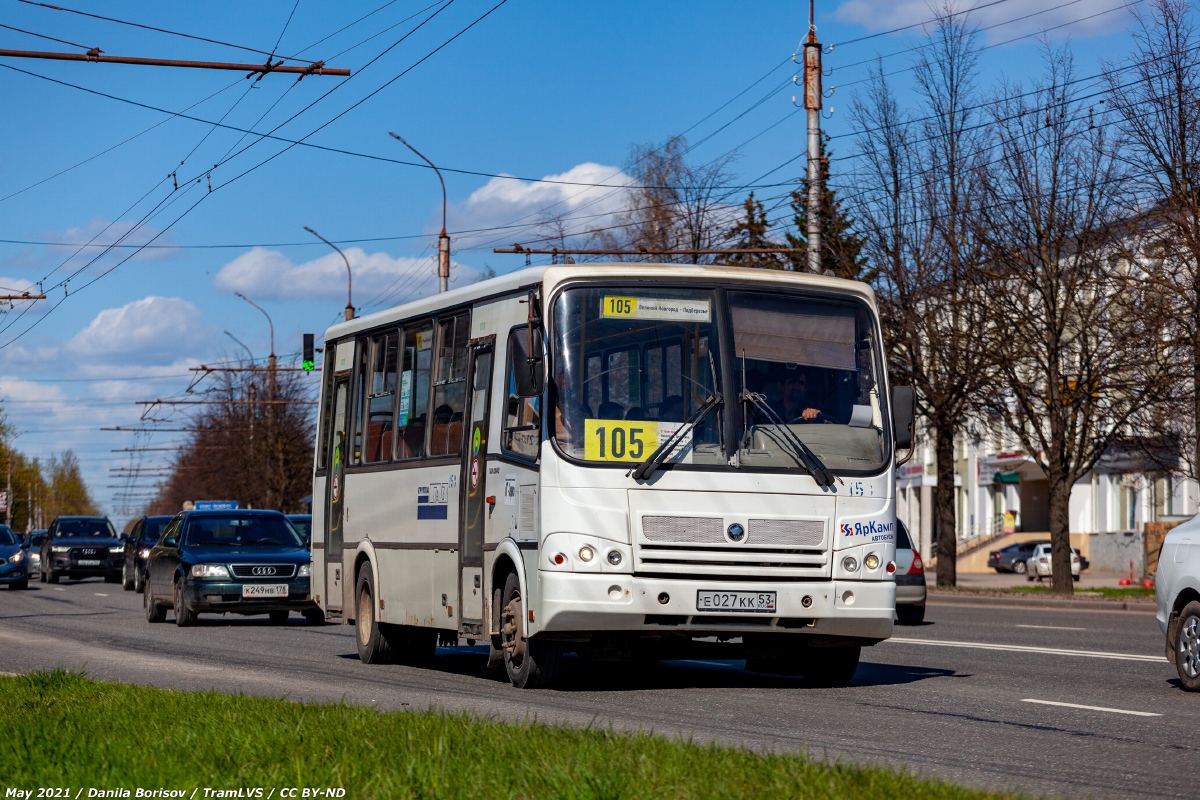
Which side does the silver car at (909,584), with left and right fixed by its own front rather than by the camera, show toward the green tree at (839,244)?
front

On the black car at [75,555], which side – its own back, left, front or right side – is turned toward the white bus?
front

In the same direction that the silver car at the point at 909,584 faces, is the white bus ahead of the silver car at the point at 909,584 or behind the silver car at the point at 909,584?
behind

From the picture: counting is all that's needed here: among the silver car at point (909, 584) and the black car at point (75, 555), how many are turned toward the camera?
1

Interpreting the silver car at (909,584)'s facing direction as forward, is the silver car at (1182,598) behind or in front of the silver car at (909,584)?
behind

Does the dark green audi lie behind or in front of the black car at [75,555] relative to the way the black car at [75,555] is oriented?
in front

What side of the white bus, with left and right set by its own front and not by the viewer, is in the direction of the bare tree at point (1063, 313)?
left

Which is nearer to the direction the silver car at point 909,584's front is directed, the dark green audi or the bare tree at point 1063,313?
the bare tree

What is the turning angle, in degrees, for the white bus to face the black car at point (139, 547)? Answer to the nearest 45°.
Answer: approximately 180°

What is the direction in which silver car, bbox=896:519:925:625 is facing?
away from the camera

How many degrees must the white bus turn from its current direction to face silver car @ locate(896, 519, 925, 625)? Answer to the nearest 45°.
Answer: approximately 135° to its left

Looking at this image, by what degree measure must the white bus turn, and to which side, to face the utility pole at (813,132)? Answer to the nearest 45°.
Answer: approximately 135° to its left

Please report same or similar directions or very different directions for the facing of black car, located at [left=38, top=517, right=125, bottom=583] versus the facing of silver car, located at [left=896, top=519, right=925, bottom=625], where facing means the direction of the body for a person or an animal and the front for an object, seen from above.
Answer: very different directions

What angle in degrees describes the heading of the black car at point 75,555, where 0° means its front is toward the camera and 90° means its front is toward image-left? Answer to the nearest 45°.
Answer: approximately 0°
